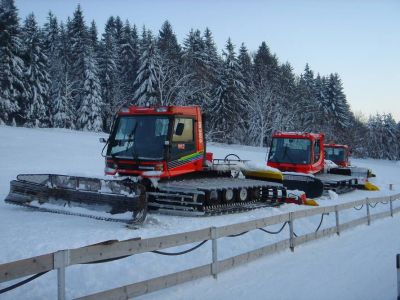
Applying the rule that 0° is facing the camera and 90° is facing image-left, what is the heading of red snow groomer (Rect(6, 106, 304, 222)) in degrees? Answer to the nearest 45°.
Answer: approximately 45°

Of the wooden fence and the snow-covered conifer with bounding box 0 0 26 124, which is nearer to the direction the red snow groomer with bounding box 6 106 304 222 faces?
the wooden fence

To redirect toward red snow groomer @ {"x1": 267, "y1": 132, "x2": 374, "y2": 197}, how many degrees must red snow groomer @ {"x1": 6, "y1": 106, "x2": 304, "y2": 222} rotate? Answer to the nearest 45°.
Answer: approximately 180°

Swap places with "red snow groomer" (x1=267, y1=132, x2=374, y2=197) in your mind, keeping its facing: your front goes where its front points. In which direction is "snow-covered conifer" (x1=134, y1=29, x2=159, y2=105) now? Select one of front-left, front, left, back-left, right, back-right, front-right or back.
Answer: right

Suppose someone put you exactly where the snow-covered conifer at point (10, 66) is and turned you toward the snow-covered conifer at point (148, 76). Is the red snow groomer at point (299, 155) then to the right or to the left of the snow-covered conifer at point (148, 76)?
right

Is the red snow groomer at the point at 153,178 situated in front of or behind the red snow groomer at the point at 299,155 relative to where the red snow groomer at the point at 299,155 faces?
in front

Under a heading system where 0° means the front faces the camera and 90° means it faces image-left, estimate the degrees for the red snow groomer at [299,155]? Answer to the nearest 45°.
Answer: approximately 45°
